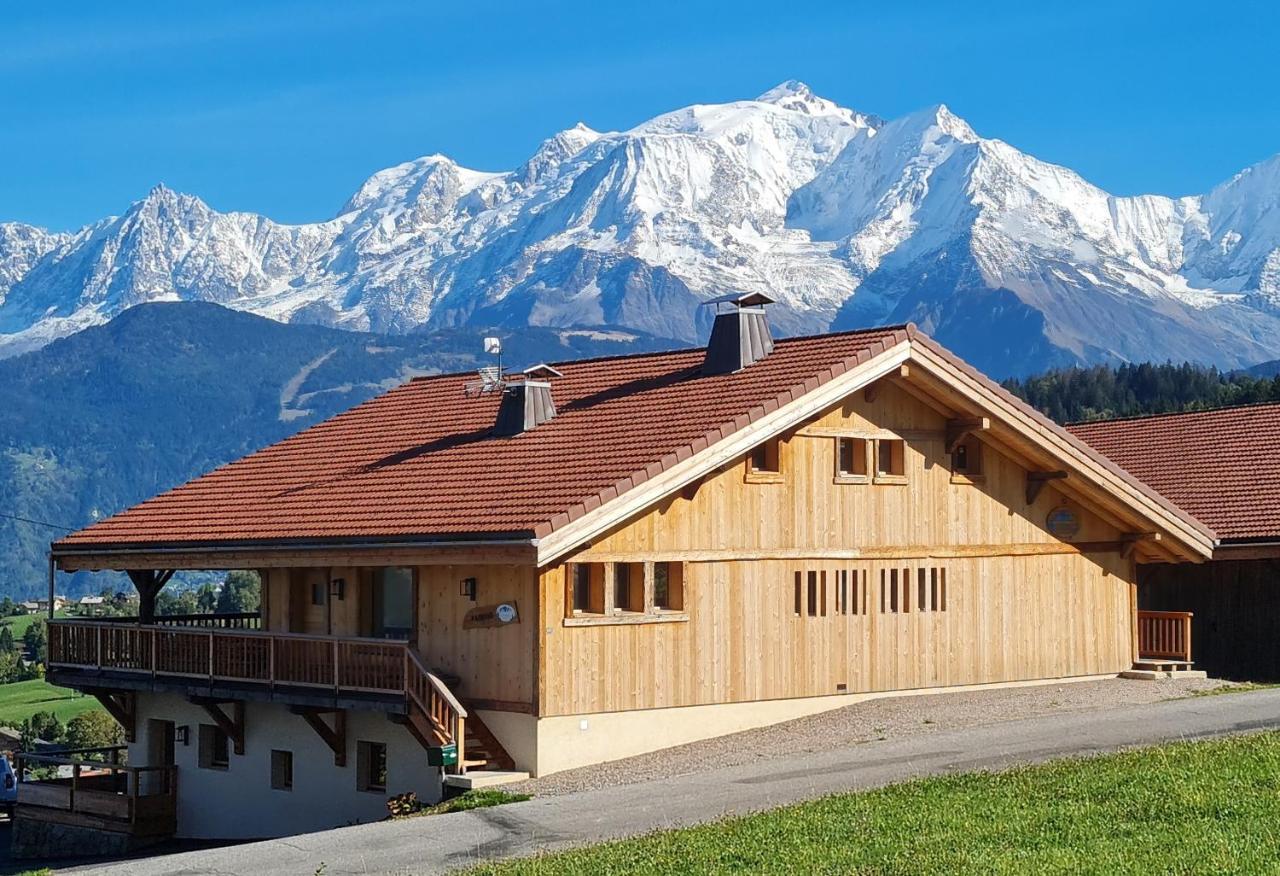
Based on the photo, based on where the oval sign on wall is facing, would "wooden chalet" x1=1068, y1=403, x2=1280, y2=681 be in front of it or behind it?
behind

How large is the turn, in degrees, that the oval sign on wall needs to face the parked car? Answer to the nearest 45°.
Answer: approximately 90° to its right
